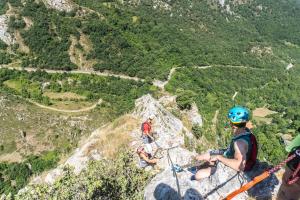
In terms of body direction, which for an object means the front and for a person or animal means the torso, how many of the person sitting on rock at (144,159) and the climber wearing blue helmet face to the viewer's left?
1

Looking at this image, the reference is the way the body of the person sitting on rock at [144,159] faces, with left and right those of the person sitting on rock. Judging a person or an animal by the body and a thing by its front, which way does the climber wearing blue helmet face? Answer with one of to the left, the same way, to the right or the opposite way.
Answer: the opposite way

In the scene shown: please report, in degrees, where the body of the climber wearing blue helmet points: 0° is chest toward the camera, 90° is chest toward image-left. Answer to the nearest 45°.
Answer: approximately 90°

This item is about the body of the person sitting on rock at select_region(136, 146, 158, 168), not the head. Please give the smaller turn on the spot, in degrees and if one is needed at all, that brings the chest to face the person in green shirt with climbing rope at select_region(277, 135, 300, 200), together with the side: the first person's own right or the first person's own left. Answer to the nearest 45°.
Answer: approximately 45° to the first person's own right

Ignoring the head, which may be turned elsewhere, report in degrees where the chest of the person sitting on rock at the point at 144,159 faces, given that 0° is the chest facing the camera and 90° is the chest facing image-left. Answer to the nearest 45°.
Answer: approximately 270°
